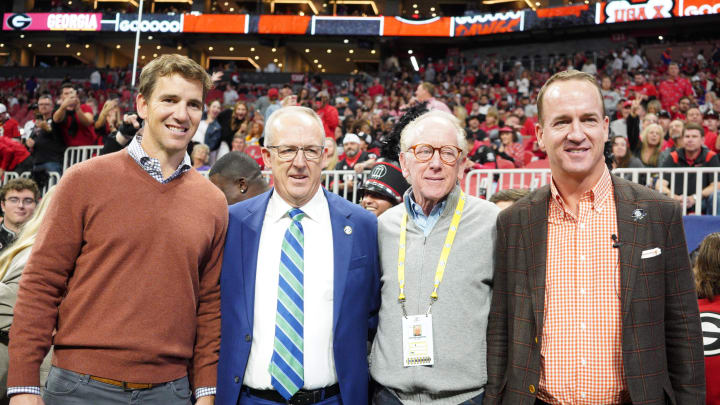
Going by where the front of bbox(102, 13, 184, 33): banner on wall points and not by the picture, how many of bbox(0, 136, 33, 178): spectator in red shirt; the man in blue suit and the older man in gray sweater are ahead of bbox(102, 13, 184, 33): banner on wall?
3

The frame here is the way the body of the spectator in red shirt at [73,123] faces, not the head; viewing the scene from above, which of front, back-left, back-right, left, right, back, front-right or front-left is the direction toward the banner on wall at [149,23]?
back

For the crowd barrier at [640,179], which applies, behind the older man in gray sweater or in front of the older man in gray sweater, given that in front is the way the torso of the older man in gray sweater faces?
behind

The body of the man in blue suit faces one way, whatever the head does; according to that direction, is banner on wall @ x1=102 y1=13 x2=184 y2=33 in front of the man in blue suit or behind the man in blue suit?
behind
